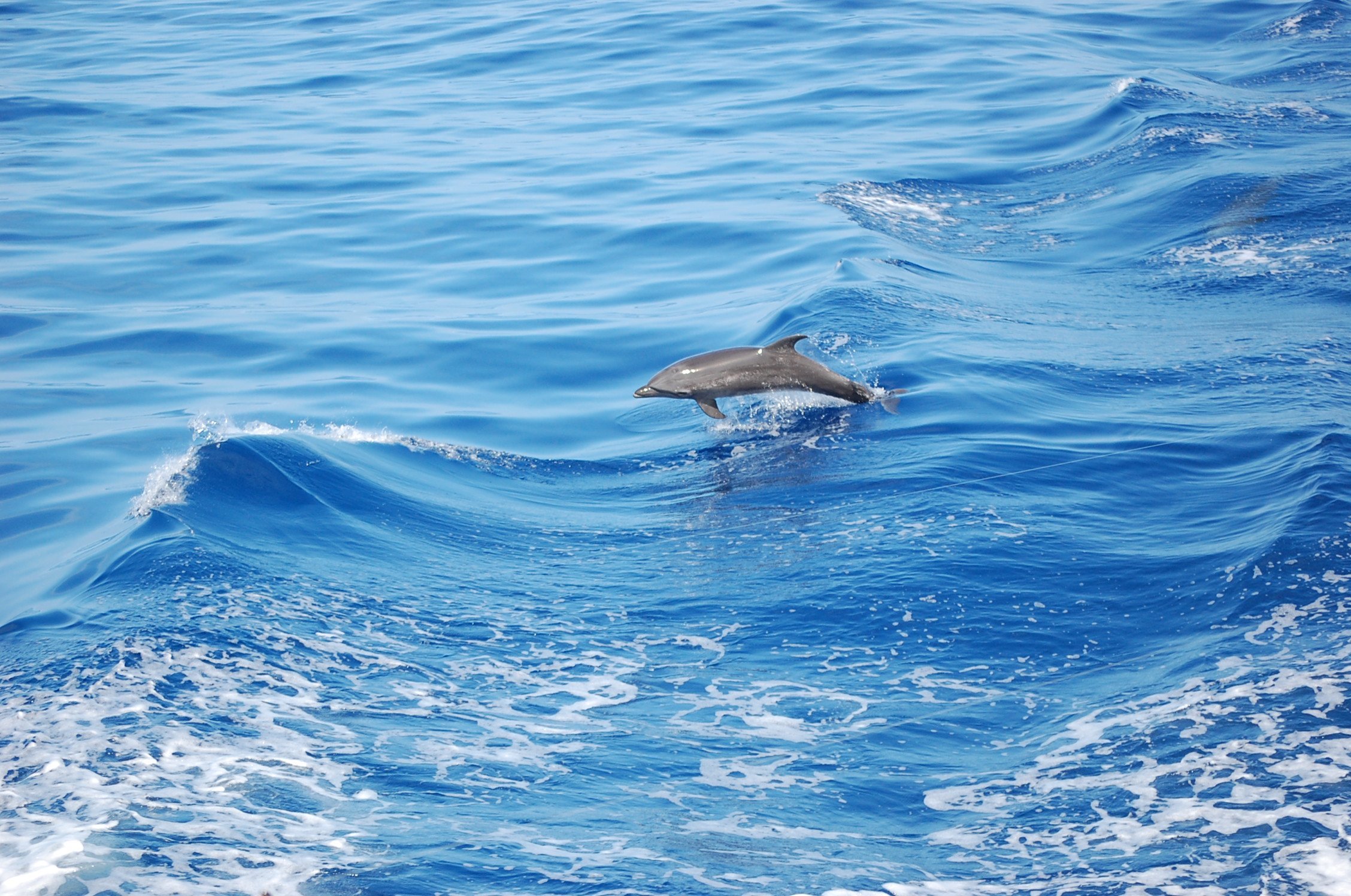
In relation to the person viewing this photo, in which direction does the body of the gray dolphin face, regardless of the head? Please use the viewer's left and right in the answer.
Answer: facing to the left of the viewer
